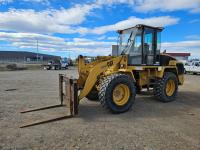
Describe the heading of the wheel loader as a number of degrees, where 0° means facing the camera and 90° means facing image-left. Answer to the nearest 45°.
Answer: approximately 45°

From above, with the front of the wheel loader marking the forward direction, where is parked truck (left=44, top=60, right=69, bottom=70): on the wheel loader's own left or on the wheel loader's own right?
on the wheel loader's own right
